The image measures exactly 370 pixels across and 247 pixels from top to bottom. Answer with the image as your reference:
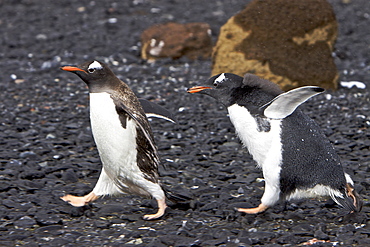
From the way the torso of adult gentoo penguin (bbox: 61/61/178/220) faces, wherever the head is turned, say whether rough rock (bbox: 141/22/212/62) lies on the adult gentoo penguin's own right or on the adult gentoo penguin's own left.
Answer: on the adult gentoo penguin's own right

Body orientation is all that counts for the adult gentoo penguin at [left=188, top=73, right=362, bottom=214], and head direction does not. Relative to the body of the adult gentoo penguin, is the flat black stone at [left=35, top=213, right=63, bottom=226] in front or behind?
in front

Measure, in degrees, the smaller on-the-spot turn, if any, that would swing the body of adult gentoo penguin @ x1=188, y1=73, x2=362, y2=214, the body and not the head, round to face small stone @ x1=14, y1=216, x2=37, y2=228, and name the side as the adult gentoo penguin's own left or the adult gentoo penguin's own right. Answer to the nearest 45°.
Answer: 0° — it already faces it

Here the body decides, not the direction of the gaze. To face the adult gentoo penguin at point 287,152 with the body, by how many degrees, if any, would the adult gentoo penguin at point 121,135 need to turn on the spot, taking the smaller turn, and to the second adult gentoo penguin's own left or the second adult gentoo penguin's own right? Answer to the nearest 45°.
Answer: approximately 180°

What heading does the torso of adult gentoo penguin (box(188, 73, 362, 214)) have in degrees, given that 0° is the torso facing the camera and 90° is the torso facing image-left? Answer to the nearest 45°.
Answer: approximately 90°

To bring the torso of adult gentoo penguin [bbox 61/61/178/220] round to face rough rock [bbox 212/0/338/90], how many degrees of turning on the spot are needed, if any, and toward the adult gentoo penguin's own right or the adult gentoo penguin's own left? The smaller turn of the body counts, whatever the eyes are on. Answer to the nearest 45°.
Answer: approximately 135° to the adult gentoo penguin's own right

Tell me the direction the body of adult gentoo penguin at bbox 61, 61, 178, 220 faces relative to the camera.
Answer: to the viewer's left

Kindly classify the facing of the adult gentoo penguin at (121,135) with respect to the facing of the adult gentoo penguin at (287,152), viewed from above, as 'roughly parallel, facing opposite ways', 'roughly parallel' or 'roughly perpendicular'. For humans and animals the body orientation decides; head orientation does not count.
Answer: roughly parallel

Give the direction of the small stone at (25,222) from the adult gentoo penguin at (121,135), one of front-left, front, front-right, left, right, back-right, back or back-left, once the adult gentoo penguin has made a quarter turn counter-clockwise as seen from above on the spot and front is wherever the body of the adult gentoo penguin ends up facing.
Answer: right

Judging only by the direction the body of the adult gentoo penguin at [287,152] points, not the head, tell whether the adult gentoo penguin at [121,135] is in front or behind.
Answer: in front

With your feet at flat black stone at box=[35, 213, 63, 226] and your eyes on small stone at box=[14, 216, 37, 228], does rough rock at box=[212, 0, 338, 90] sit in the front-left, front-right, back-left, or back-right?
back-right

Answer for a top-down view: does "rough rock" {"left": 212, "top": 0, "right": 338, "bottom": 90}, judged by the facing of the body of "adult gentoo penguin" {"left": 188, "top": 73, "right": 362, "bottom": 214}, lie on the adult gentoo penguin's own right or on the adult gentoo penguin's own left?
on the adult gentoo penguin's own right

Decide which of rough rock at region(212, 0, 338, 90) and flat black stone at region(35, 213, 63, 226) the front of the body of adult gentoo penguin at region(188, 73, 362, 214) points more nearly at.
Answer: the flat black stone
